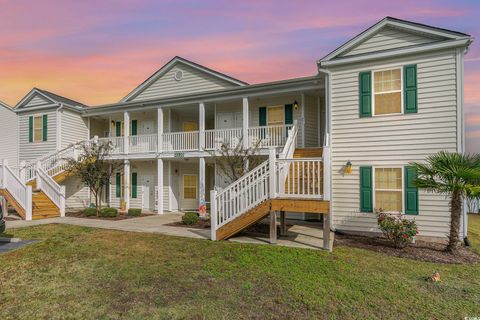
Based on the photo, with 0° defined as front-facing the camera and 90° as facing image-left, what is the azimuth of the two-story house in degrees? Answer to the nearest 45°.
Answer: approximately 45°

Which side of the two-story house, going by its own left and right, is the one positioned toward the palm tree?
left
